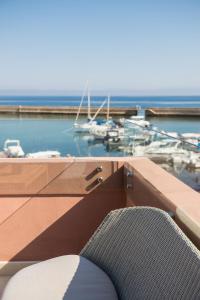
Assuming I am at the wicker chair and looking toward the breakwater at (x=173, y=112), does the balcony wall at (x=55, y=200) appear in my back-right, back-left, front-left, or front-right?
front-left

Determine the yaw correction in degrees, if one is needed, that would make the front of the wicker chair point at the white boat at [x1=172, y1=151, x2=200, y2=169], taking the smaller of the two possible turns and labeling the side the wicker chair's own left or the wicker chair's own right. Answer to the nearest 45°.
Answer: approximately 180°

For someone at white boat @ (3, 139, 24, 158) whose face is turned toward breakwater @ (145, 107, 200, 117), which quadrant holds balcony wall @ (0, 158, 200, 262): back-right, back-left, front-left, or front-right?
back-right

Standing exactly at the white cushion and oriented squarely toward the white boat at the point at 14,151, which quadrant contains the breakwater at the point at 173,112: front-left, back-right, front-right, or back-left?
front-right

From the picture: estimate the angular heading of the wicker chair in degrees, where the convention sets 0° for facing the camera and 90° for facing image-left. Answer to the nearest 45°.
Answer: approximately 45°

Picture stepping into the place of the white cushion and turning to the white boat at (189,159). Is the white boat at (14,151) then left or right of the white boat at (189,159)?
left

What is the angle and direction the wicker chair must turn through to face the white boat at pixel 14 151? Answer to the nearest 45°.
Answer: approximately 135° to its right

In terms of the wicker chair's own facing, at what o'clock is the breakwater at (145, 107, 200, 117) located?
The breakwater is roughly at 5 o'clock from the wicker chair.
